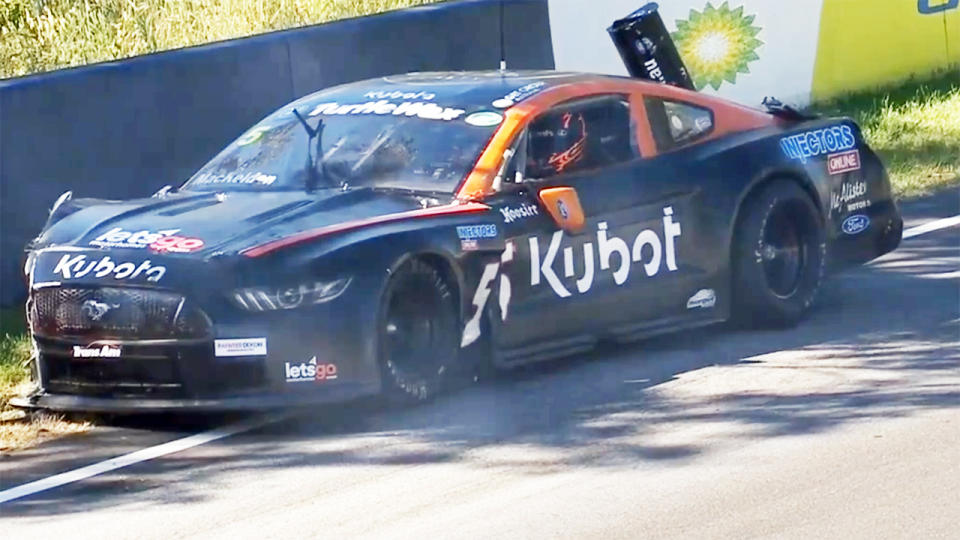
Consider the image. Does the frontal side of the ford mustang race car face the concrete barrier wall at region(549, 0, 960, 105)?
no

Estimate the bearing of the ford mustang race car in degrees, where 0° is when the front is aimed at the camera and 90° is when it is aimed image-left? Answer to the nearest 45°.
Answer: approximately 45°

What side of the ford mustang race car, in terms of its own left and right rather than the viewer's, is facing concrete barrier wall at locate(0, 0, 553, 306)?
right
